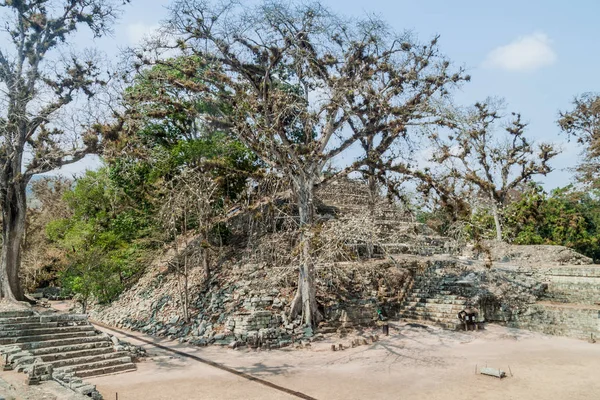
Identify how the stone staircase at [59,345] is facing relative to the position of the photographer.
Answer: facing the viewer and to the right of the viewer

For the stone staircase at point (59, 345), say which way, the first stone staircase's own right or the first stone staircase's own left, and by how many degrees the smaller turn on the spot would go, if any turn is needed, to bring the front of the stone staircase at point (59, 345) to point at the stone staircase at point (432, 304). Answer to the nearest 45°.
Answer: approximately 45° to the first stone staircase's own left

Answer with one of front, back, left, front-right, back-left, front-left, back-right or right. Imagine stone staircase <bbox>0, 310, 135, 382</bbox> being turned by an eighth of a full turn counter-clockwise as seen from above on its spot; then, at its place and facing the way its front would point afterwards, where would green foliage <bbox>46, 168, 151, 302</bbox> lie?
left
